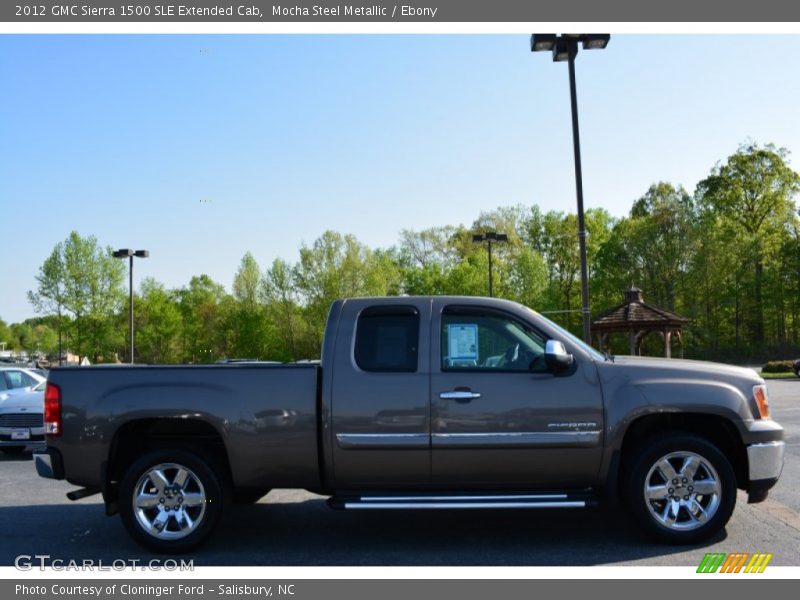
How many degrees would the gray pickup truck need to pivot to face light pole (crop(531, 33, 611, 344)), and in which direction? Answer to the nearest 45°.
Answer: approximately 90° to its left

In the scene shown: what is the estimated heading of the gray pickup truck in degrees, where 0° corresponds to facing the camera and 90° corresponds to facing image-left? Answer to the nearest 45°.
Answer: approximately 270°

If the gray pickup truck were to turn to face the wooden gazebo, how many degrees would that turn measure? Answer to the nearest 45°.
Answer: approximately 90° to its left

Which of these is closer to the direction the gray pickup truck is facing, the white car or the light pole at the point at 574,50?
the light pole

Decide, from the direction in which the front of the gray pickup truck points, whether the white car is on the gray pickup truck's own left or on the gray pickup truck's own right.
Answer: on the gray pickup truck's own left
